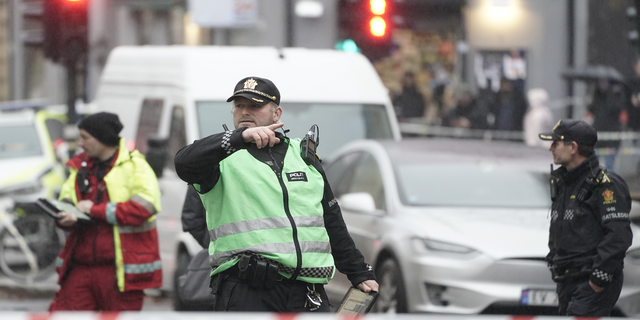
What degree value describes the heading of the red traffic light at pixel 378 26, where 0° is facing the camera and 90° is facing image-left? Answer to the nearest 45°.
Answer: approximately 0°

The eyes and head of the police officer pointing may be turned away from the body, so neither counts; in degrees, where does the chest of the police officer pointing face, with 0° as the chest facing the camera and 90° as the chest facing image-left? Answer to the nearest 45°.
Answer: approximately 0°

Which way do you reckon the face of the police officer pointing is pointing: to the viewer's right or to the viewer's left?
to the viewer's left

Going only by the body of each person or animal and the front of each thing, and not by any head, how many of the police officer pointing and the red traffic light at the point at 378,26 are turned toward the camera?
2

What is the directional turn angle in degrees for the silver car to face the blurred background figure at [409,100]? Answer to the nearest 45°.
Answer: approximately 135° to its left

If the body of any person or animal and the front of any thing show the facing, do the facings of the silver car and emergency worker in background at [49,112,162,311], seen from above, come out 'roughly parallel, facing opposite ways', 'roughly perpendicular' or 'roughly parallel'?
roughly perpendicular

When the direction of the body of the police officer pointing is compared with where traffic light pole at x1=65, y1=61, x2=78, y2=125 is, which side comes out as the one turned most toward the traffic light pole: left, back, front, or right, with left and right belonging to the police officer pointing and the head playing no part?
back
